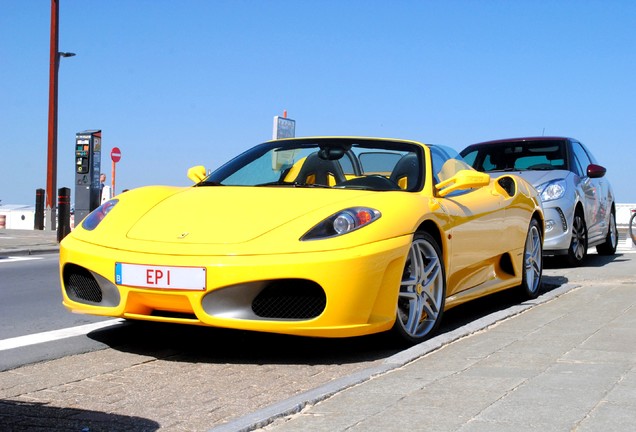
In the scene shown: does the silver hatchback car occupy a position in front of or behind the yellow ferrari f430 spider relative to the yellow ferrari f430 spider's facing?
behind

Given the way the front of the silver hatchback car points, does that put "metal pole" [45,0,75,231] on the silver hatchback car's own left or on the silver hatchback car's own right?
on the silver hatchback car's own right

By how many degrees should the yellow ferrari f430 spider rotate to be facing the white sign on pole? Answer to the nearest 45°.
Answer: approximately 135° to its right

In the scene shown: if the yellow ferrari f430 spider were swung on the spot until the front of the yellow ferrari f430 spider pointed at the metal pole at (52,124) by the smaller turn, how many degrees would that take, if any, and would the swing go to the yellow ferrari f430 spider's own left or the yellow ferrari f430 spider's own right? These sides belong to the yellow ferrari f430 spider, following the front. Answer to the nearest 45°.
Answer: approximately 135° to the yellow ferrari f430 spider's own right

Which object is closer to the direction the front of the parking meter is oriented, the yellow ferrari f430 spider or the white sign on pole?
the yellow ferrari f430 spider

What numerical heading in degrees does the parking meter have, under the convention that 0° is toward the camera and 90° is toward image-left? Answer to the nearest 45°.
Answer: approximately 45°

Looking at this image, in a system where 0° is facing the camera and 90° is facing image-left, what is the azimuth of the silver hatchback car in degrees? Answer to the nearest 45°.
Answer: approximately 45°

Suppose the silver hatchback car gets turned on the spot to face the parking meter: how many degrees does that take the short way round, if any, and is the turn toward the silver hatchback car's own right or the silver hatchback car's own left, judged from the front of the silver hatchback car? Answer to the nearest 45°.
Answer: approximately 90° to the silver hatchback car's own right

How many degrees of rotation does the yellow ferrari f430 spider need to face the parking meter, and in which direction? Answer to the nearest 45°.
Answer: approximately 135° to its right
